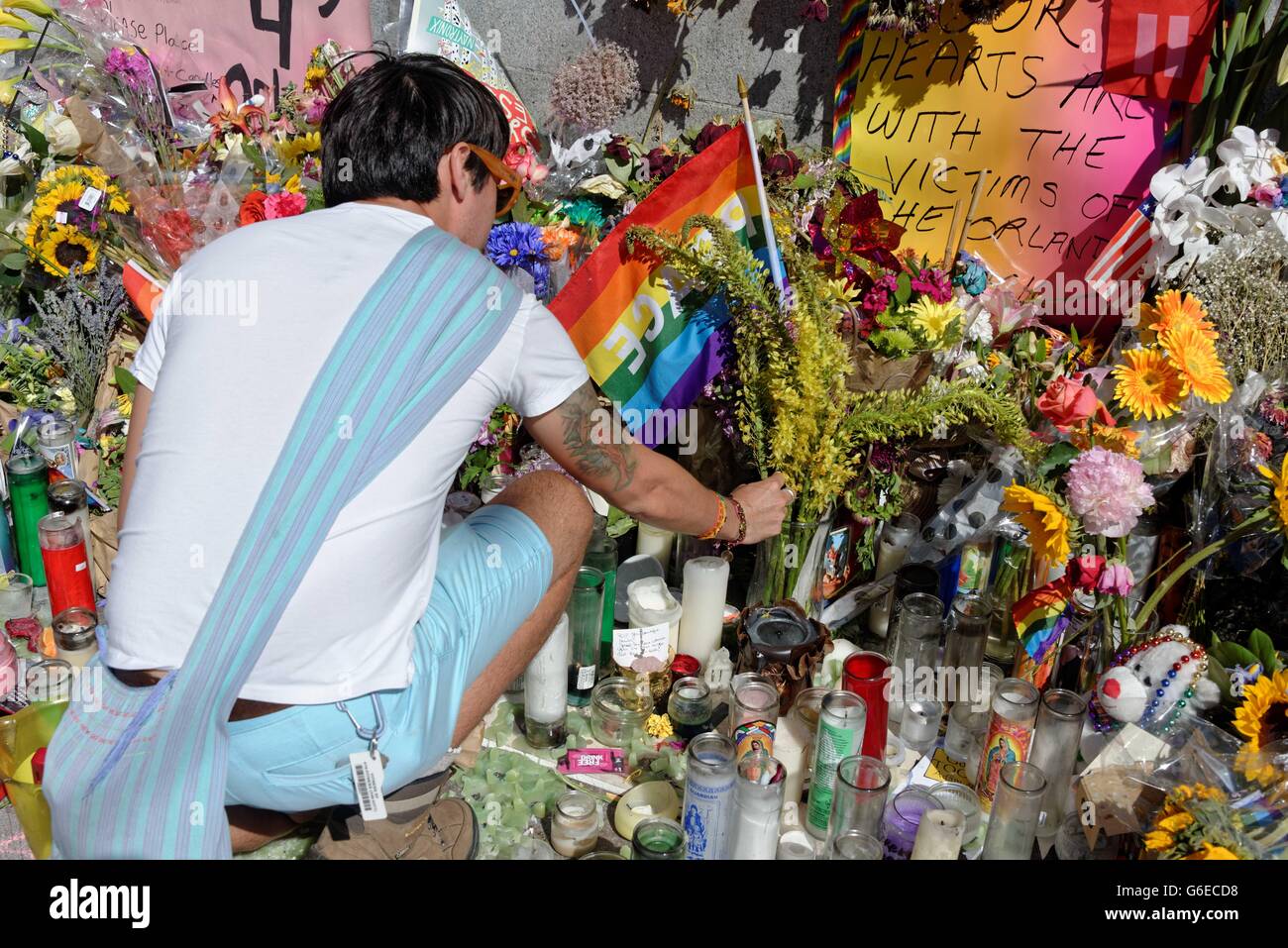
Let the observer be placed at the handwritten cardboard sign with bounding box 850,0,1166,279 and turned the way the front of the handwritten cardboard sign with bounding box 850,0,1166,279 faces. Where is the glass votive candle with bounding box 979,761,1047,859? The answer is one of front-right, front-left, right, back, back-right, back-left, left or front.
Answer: front

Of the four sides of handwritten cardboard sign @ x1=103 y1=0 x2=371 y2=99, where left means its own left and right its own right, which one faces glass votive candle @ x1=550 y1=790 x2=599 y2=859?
front

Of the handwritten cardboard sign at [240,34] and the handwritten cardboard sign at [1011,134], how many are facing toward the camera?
2

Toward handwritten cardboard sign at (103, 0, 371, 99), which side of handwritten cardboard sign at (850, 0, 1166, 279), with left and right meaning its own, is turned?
right

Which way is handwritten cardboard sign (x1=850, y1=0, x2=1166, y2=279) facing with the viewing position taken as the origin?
facing the viewer

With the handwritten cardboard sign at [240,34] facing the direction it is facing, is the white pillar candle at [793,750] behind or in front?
in front

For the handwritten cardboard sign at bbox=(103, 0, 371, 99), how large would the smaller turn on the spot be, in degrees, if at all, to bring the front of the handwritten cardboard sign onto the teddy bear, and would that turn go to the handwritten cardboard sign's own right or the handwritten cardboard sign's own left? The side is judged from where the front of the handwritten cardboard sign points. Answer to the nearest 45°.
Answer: approximately 45° to the handwritten cardboard sign's own left

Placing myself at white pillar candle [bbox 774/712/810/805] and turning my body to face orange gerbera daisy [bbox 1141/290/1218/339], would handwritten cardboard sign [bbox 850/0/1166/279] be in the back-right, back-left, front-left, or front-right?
front-left

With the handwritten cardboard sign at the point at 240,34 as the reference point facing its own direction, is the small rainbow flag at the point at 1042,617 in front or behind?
in front

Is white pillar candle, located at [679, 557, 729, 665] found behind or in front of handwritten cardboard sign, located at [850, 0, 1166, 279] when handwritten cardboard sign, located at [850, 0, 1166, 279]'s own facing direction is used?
in front

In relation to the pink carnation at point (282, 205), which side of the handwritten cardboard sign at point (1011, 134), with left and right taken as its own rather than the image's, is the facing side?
right
